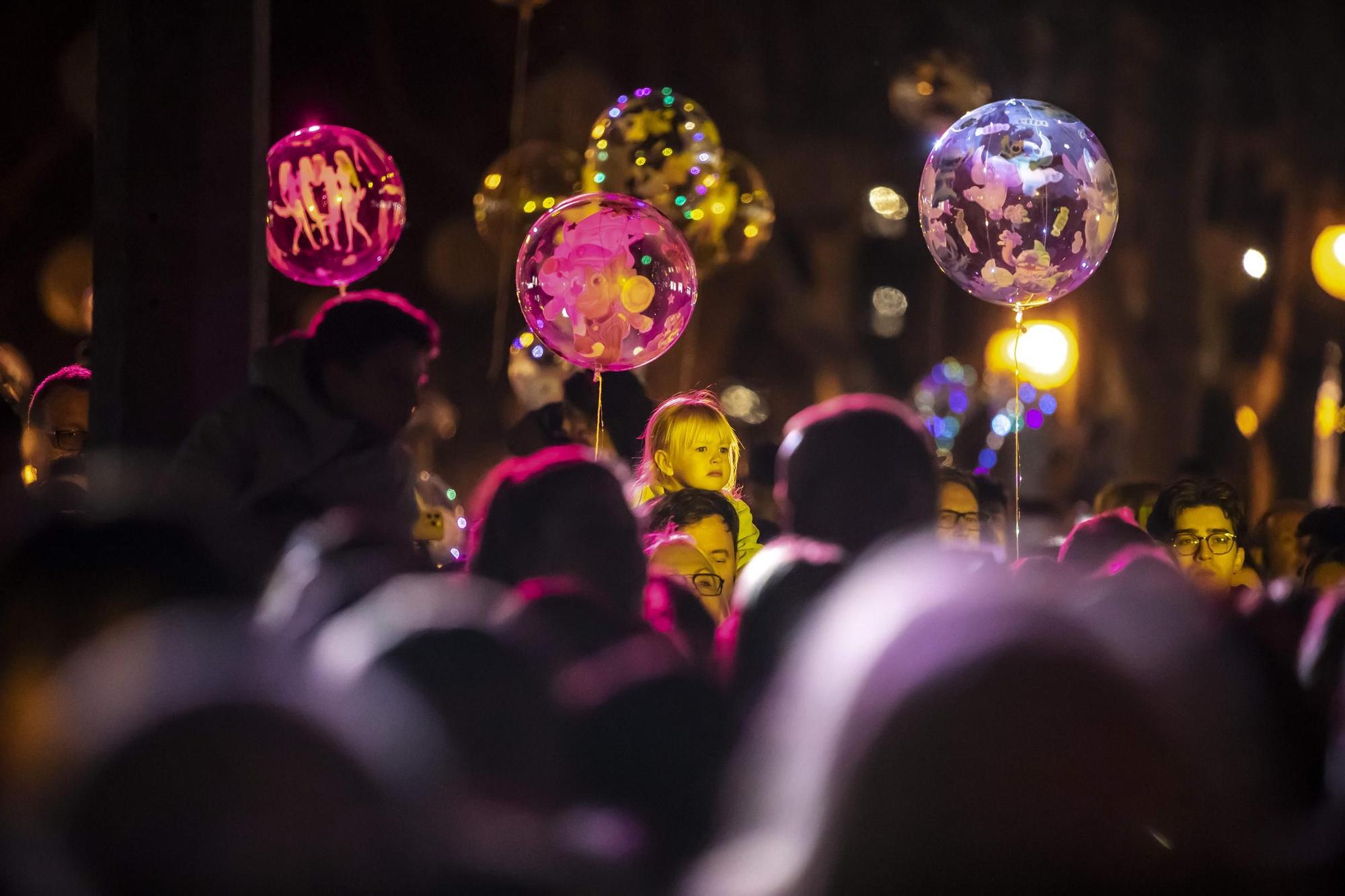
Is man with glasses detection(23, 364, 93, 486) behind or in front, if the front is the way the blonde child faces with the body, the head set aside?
behind

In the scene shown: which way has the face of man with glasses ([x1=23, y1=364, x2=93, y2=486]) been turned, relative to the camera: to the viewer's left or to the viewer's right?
to the viewer's right

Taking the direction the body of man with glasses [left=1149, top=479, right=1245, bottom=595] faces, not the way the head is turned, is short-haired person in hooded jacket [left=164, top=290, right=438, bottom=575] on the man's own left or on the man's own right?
on the man's own right

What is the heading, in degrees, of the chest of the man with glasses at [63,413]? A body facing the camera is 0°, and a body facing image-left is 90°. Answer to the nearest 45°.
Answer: approximately 315°

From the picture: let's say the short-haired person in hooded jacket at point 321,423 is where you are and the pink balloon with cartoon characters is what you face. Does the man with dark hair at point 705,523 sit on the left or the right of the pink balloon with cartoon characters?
right

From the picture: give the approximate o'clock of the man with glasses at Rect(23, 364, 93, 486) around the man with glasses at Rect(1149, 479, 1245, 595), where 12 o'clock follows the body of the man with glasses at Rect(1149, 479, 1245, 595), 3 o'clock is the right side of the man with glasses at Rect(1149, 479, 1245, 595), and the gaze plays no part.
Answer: the man with glasses at Rect(23, 364, 93, 486) is roughly at 3 o'clock from the man with glasses at Rect(1149, 479, 1245, 595).

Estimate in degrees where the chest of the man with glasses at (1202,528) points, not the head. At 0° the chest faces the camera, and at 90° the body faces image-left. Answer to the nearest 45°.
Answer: approximately 0°

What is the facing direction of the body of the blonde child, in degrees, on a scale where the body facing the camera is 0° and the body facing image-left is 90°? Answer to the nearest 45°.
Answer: approximately 315°

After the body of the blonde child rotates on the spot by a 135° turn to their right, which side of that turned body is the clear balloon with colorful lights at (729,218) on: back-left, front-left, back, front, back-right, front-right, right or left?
right

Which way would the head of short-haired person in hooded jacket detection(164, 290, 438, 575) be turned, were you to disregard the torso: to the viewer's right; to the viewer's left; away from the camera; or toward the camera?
to the viewer's right
